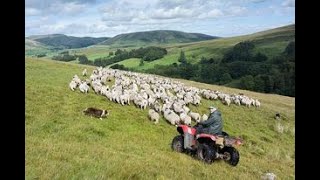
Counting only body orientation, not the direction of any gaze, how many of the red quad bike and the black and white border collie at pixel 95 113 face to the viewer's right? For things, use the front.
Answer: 1

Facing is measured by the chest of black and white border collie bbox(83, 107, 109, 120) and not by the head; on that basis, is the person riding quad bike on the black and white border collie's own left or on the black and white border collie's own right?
on the black and white border collie's own right

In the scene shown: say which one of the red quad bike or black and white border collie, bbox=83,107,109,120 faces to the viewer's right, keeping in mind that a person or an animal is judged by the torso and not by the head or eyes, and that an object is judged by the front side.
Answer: the black and white border collie

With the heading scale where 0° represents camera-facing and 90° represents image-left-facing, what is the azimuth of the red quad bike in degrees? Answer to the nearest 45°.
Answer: approximately 135°

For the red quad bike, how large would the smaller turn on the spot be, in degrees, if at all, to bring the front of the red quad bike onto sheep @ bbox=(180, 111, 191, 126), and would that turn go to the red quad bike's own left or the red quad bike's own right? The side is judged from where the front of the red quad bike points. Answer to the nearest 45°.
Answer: approximately 45° to the red quad bike's own right

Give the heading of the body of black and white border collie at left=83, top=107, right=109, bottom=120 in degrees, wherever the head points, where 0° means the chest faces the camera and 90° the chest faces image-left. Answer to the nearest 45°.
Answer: approximately 270°

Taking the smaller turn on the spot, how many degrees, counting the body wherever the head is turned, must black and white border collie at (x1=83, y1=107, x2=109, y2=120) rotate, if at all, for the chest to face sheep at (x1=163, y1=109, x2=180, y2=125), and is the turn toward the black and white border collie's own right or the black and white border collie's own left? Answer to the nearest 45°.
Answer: approximately 45° to the black and white border collie's own left

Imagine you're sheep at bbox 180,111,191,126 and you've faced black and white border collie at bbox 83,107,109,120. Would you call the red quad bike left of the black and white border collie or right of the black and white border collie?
left

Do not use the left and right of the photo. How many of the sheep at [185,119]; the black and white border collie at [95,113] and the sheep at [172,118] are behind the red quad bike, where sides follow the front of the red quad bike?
0
